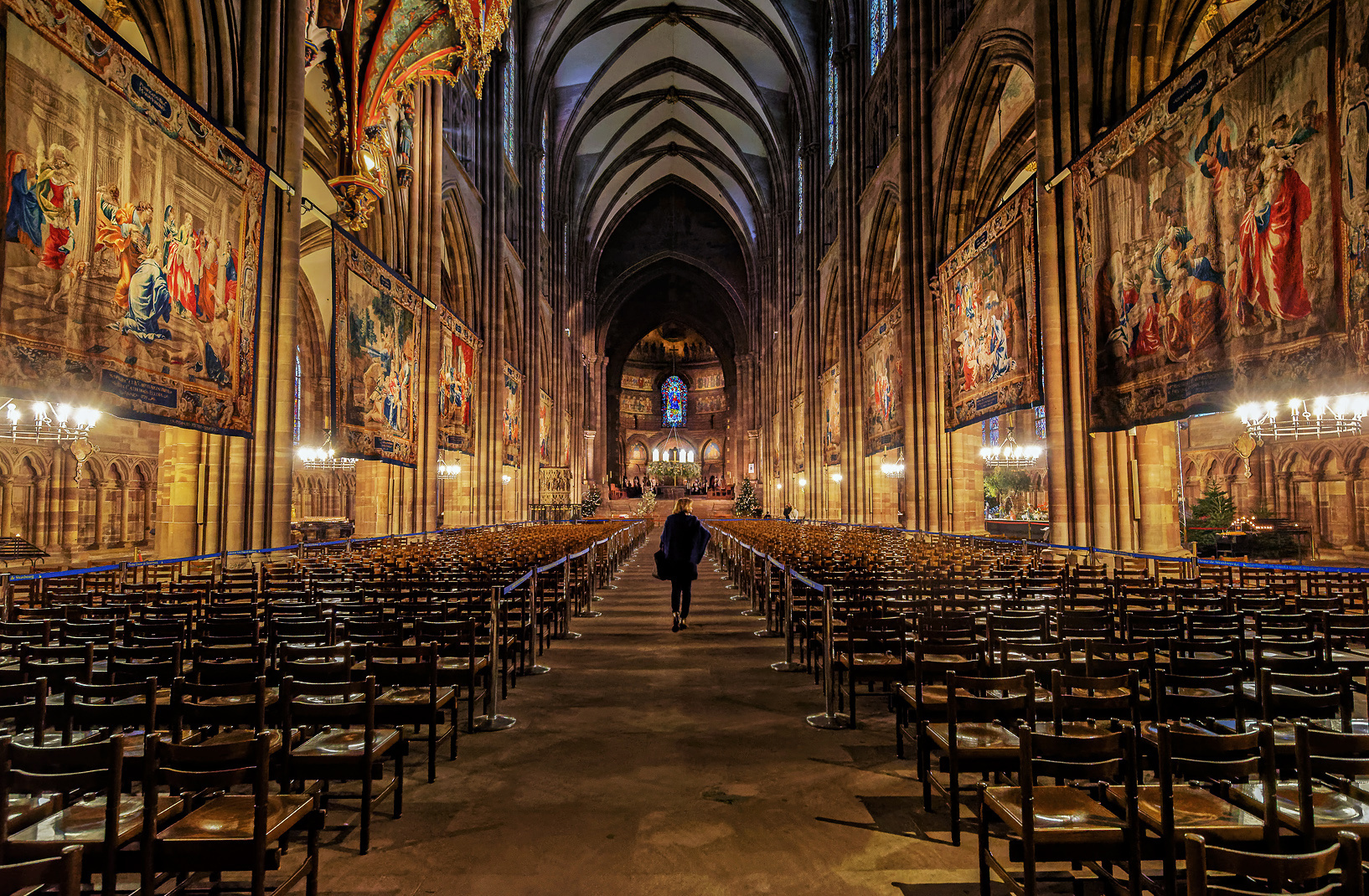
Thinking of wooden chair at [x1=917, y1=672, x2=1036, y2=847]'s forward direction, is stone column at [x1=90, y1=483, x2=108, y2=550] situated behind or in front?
in front

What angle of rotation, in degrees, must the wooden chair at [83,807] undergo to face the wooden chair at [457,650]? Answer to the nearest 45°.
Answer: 0° — it already faces it

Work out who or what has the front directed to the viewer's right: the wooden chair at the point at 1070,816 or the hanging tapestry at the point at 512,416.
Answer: the hanging tapestry

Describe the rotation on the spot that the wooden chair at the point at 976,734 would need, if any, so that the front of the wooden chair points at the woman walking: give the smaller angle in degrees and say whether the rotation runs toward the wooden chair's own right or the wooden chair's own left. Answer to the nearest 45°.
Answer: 0° — it already faces them

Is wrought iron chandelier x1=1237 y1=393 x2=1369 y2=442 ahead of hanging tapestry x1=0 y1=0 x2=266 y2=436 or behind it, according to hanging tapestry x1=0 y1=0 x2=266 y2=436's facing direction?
ahead

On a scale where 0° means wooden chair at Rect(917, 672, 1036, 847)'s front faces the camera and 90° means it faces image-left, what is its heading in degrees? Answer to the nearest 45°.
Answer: approximately 135°

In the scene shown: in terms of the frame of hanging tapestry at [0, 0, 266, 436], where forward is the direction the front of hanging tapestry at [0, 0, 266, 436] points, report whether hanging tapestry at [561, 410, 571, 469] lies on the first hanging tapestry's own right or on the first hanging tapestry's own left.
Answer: on the first hanging tapestry's own left

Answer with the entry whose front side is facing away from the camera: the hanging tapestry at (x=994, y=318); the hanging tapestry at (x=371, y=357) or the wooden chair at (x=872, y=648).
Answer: the wooden chair

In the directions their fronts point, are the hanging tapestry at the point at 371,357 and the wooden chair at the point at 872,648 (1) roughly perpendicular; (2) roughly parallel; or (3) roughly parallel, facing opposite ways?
roughly perpendicular

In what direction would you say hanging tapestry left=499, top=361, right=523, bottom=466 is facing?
to the viewer's right

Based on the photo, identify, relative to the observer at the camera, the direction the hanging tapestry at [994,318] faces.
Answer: facing the viewer and to the left of the viewer

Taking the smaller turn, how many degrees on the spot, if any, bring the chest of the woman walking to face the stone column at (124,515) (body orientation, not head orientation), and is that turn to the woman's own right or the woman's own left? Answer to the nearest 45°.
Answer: approximately 45° to the woman's own left

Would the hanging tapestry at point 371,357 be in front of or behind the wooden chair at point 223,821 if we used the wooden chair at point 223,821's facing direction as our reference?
in front

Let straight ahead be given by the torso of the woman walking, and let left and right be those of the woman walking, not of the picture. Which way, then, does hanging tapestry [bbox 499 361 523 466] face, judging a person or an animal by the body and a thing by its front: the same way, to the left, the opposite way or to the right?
to the right

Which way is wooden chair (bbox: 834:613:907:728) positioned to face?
away from the camera
